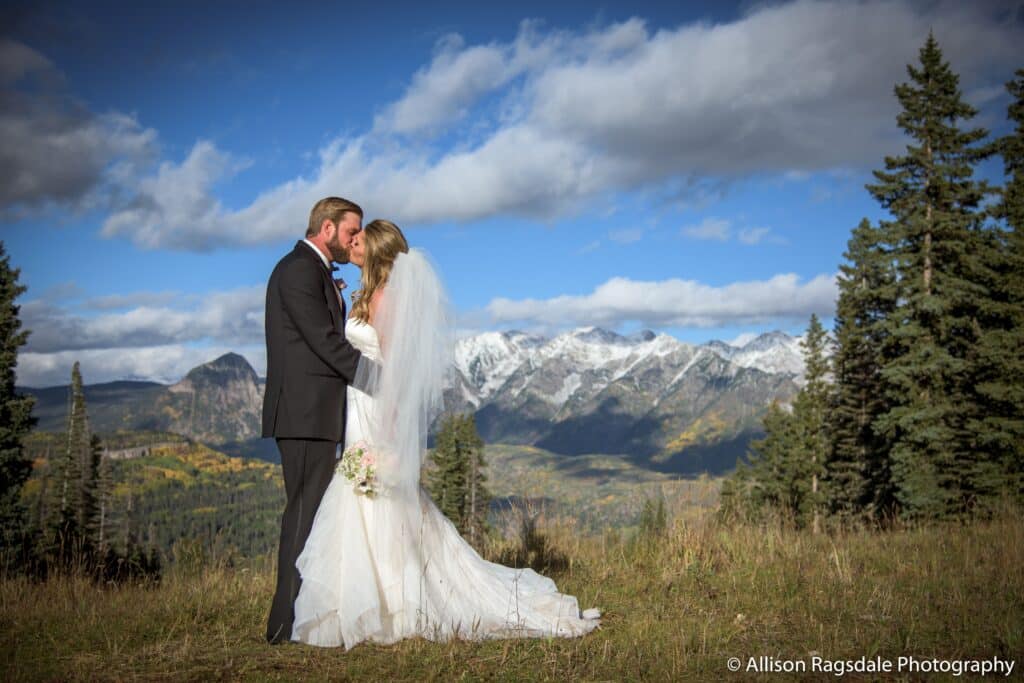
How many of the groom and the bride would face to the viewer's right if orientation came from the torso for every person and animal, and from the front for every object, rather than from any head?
1

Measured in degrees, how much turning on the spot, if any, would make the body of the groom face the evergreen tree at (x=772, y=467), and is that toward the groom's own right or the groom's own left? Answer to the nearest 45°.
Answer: approximately 45° to the groom's own left

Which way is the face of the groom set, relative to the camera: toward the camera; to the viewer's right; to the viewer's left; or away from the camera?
to the viewer's right

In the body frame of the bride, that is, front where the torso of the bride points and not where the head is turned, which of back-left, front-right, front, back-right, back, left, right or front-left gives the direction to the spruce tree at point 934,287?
back-right

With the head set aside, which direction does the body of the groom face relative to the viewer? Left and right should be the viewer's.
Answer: facing to the right of the viewer

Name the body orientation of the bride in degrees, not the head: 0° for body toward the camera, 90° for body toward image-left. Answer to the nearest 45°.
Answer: approximately 90°

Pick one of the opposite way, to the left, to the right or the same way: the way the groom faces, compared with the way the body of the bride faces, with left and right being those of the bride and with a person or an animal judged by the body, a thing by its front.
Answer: the opposite way

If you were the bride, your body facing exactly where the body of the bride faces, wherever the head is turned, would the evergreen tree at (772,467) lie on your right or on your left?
on your right
